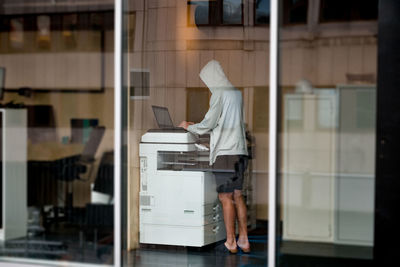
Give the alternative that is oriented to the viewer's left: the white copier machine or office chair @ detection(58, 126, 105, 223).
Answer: the office chair

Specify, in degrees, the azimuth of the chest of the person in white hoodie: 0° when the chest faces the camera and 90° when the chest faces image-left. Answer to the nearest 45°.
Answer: approximately 135°

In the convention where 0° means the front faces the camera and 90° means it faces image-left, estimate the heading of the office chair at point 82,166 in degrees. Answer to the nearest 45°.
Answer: approximately 90°

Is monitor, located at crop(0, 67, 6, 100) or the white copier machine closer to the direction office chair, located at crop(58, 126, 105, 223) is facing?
the monitor

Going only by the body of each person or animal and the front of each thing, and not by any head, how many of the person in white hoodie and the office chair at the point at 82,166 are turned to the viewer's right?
0
